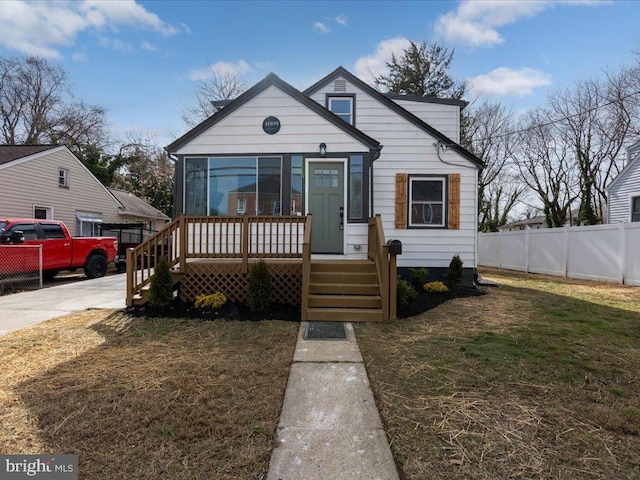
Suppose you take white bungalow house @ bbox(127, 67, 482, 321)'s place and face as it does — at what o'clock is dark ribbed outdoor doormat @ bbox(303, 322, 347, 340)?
The dark ribbed outdoor doormat is roughly at 12 o'clock from the white bungalow house.

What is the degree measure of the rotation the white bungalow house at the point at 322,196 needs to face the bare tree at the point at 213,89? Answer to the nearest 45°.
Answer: approximately 180°

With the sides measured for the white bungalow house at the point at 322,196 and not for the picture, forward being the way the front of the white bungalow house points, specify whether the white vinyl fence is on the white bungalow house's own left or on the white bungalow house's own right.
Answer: on the white bungalow house's own left

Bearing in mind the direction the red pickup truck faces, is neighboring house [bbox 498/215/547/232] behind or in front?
behind

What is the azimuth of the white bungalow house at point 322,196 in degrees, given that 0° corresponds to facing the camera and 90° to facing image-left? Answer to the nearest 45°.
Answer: approximately 0°

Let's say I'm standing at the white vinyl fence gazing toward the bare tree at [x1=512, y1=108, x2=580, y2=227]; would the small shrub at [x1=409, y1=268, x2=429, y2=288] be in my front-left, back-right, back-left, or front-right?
back-left
